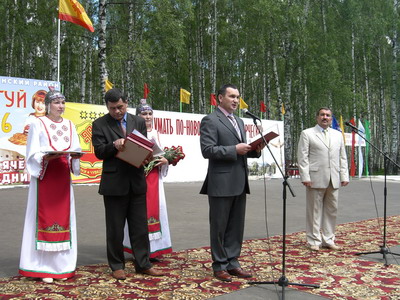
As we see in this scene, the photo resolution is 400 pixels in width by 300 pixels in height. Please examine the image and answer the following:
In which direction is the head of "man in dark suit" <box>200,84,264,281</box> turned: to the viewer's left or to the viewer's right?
to the viewer's right

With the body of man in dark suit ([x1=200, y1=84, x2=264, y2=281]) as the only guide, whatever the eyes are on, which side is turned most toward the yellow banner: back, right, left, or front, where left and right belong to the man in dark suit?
back

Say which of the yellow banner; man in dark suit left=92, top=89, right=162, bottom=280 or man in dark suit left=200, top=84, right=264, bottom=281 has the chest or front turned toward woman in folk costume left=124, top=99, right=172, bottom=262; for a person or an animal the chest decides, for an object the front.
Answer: the yellow banner

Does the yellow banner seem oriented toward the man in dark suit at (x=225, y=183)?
yes

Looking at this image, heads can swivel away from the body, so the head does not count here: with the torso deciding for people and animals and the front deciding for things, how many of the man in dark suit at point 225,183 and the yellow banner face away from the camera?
0

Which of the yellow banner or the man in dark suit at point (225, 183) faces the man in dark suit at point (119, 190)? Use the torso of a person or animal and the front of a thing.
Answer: the yellow banner

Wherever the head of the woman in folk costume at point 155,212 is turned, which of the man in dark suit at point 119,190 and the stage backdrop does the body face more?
the man in dark suit

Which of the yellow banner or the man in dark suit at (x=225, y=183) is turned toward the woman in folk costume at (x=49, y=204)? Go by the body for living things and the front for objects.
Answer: the yellow banner

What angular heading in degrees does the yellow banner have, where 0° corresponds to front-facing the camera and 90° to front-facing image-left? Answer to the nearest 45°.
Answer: approximately 0°

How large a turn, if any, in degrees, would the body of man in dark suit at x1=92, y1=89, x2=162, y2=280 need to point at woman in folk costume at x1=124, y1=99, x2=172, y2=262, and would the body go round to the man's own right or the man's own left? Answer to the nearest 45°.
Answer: approximately 90° to the man's own left

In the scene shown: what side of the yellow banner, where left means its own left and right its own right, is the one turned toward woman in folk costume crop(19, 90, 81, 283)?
front

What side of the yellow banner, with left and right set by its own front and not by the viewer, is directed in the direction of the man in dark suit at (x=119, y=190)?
front

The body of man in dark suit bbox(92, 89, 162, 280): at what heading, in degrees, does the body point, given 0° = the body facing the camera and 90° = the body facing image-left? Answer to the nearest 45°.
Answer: approximately 315°

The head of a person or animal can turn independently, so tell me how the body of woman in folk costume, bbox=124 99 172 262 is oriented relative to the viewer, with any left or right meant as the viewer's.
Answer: facing the viewer and to the right of the viewer
